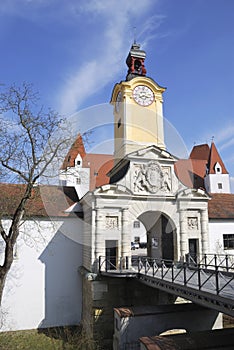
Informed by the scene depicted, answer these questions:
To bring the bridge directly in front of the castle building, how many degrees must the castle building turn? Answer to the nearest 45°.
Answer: approximately 45° to its left

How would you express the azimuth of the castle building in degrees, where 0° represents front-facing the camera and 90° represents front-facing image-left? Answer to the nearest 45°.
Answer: approximately 0°
